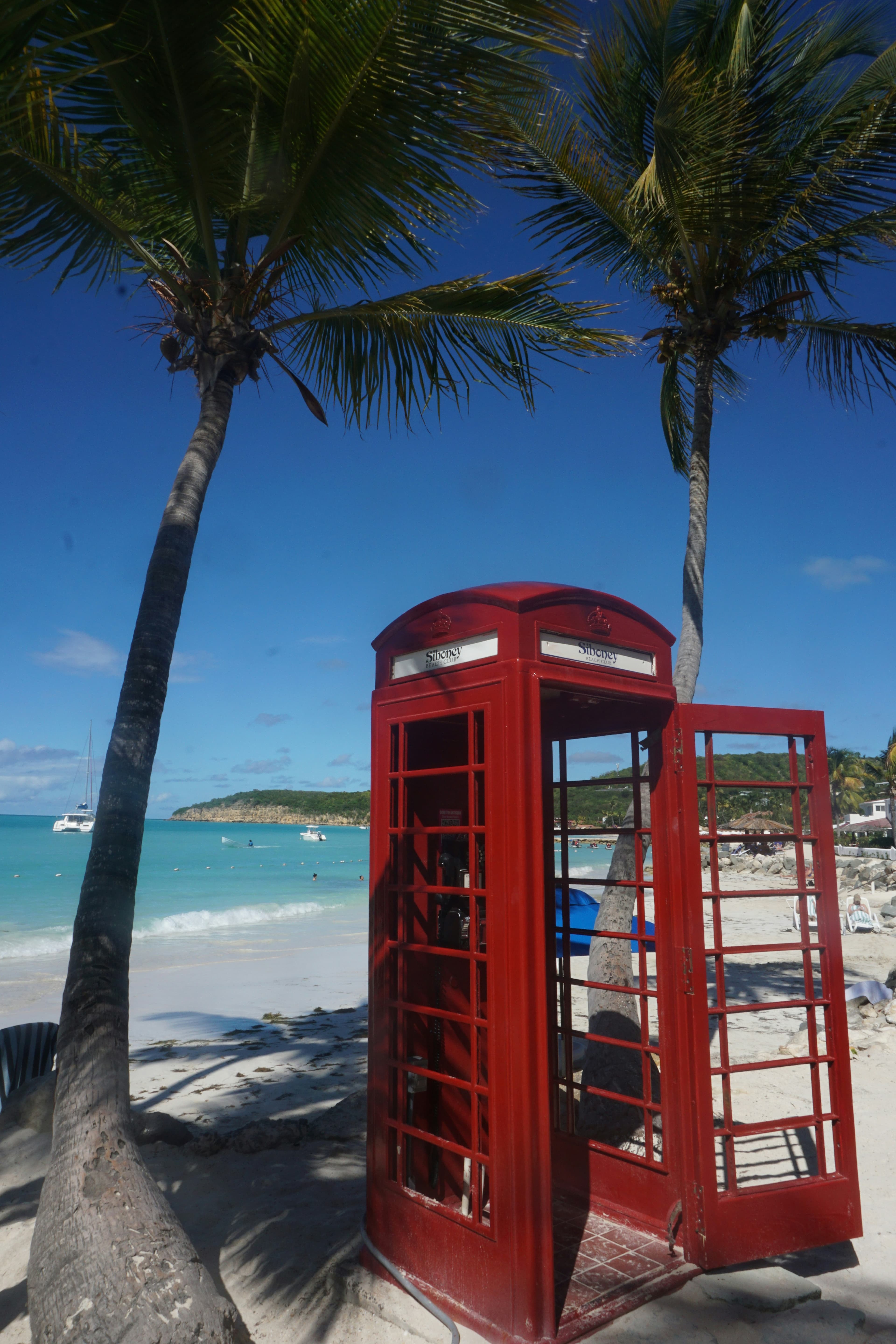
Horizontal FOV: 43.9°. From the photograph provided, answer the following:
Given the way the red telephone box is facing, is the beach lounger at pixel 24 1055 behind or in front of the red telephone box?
behind

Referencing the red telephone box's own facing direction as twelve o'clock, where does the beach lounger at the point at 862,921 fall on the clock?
The beach lounger is roughly at 8 o'clock from the red telephone box.

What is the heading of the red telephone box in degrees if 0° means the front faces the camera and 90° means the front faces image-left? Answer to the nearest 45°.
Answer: approximately 315°

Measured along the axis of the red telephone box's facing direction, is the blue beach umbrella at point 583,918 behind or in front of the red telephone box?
behind
